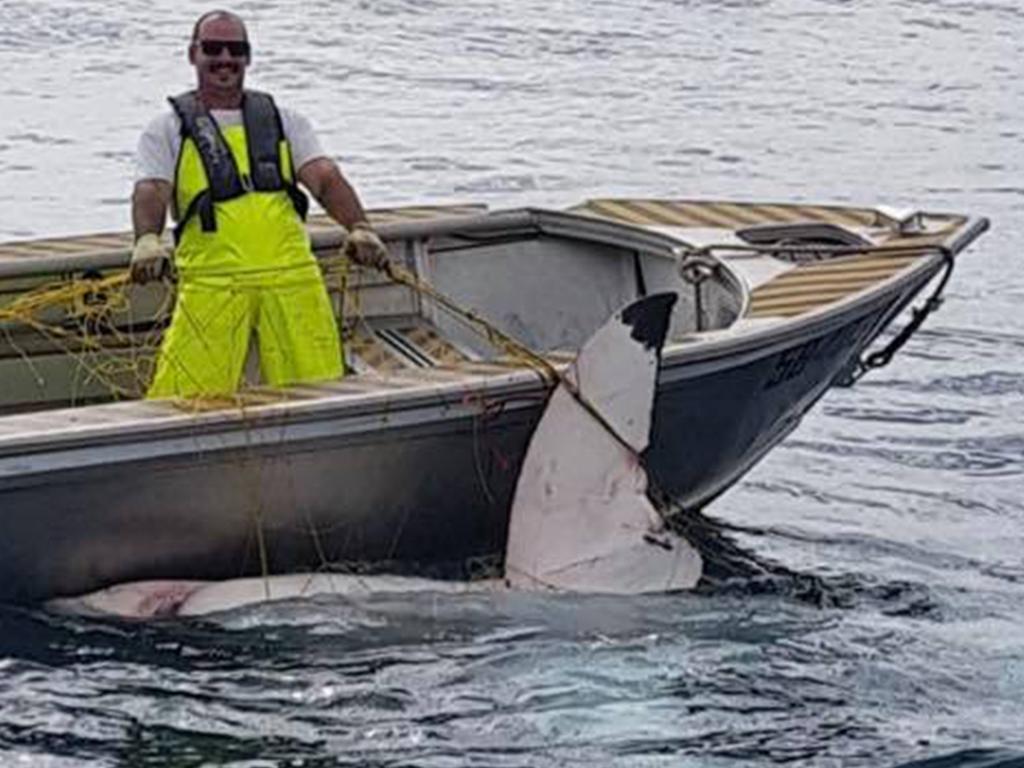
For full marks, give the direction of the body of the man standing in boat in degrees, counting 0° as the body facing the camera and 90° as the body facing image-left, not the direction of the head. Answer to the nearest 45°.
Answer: approximately 0°

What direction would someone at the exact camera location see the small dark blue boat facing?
facing to the right of the viewer
